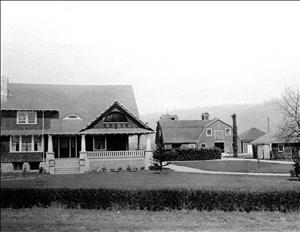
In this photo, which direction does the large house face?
toward the camera

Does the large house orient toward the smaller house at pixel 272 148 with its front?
no

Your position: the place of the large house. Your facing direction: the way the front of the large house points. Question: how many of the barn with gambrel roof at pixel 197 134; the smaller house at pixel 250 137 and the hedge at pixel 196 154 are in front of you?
0

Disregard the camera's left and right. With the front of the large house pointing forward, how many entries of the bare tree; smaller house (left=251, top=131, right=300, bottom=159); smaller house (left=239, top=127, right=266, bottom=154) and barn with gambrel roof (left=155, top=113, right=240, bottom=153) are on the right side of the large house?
0

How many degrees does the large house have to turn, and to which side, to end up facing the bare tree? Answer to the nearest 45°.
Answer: approximately 45° to its left

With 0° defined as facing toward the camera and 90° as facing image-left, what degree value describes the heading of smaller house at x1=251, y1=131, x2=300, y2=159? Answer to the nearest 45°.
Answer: approximately 45°

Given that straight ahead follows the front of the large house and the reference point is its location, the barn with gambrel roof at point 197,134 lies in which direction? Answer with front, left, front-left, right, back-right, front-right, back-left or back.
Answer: back-left

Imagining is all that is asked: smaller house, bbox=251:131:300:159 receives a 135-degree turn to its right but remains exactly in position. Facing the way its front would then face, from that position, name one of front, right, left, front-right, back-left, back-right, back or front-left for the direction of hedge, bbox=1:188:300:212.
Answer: back

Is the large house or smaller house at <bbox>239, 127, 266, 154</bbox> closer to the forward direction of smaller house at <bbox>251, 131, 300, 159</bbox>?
the large house

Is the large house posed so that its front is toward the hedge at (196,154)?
no

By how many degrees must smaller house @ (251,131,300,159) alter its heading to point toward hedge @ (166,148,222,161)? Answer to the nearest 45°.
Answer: approximately 45° to its right

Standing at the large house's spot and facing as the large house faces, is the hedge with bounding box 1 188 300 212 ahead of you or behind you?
ahead

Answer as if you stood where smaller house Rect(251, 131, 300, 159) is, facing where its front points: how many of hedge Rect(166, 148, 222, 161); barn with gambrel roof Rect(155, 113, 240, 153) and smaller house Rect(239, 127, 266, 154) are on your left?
0

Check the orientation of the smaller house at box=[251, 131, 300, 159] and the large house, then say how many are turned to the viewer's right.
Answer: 0
